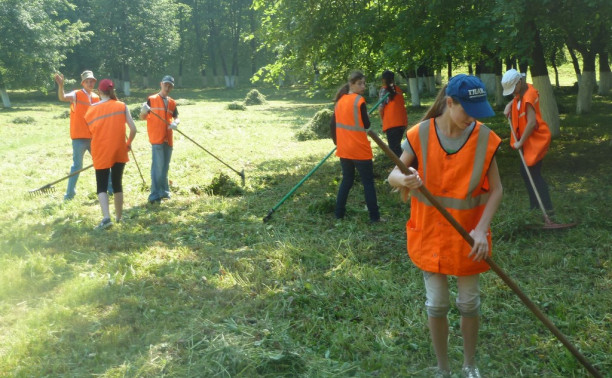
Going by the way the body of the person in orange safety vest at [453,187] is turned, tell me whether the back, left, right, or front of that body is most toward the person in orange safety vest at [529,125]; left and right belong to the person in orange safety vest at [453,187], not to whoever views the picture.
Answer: back

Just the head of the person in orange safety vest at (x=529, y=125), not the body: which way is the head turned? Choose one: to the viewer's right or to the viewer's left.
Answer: to the viewer's left

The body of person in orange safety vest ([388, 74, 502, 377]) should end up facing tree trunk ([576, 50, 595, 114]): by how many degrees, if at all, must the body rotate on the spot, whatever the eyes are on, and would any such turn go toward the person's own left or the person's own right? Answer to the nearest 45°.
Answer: approximately 180°

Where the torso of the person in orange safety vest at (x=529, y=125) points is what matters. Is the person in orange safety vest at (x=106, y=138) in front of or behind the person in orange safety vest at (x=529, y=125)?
in front

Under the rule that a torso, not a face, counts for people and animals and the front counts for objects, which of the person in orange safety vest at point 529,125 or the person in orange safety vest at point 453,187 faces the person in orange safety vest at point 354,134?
the person in orange safety vest at point 529,125

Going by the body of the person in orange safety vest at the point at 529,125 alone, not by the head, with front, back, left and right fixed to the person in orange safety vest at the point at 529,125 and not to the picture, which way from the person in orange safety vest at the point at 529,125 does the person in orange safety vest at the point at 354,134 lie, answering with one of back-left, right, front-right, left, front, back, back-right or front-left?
front

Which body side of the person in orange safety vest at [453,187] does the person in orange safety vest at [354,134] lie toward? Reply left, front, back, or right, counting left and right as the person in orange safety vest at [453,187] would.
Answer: back

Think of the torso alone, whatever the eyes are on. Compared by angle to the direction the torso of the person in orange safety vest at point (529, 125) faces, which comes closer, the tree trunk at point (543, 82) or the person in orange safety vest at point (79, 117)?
the person in orange safety vest

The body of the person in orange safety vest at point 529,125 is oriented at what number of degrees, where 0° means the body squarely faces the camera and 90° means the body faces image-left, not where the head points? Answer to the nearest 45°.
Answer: approximately 90°

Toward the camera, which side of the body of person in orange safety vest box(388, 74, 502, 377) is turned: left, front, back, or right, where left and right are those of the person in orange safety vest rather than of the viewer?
front

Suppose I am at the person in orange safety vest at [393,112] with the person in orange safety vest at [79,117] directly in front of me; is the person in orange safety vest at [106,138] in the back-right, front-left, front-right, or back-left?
front-left

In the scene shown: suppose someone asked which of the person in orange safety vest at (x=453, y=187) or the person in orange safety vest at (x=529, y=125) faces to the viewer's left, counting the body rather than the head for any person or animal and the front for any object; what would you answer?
the person in orange safety vest at (x=529, y=125)
